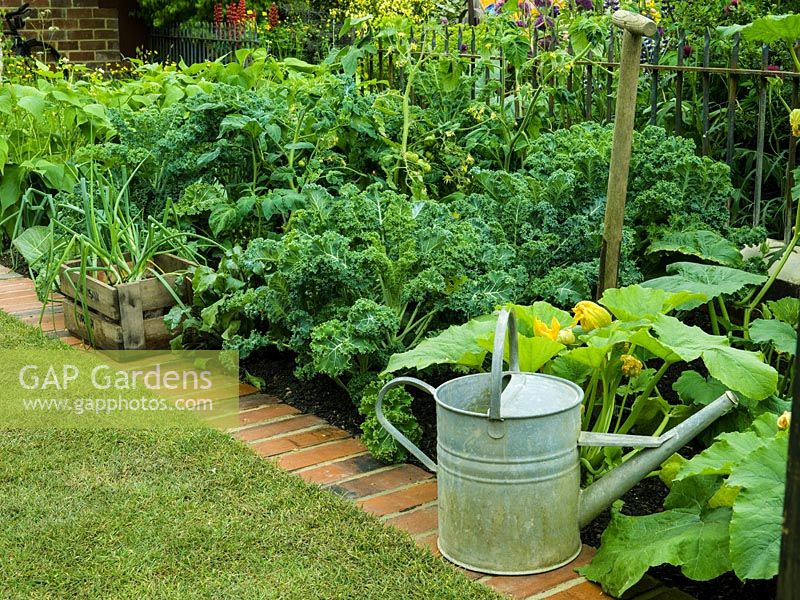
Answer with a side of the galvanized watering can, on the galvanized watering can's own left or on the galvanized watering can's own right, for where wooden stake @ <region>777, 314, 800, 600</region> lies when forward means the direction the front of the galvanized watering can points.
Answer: on the galvanized watering can's own right

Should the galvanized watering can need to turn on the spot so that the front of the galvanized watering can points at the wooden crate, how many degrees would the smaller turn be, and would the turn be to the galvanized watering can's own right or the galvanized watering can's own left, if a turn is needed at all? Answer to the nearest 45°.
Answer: approximately 135° to the galvanized watering can's own left

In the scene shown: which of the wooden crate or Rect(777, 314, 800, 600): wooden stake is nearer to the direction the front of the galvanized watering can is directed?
the wooden stake

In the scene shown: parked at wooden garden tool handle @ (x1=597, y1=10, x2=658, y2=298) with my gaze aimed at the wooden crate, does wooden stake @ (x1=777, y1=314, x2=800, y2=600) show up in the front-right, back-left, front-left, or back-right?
back-left

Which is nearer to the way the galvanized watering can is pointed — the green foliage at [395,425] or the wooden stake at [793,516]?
the wooden stake

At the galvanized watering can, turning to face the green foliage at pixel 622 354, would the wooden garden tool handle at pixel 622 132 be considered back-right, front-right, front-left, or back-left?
front-left

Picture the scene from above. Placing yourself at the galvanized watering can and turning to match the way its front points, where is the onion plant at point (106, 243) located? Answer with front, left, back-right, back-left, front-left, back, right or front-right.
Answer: back-left

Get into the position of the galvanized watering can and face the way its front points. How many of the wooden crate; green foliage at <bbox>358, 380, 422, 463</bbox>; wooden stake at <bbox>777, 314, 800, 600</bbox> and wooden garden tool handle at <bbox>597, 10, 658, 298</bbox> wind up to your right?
1

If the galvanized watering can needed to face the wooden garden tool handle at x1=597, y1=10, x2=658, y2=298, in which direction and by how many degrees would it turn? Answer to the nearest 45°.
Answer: approximately 90° to its left

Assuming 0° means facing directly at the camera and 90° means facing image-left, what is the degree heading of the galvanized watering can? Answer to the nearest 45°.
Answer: approximately 270°

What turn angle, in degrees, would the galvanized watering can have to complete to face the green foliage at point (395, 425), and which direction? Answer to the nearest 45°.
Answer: approximately 135° to its left
